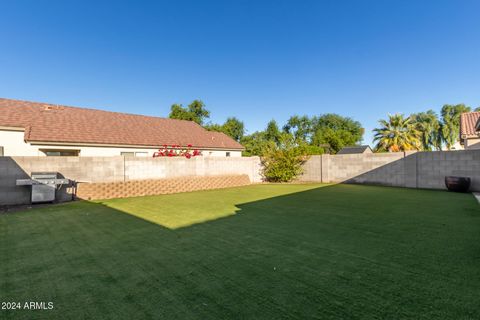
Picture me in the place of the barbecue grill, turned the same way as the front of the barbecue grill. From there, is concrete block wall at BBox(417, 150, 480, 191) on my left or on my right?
on my left

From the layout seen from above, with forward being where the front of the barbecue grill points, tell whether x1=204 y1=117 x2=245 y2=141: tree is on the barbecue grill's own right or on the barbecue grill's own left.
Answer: on the barbecue grill's own left

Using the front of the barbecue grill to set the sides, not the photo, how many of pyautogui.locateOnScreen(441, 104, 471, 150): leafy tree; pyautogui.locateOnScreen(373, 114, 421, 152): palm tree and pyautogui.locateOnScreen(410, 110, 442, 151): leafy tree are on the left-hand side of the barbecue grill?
3

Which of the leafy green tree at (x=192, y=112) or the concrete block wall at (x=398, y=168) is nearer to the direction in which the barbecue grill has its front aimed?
the concrete block wall

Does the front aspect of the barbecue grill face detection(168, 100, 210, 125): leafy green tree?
no

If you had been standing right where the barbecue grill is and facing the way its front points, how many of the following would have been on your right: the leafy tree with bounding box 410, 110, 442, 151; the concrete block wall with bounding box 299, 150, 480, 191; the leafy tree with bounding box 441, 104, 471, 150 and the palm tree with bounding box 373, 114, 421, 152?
0

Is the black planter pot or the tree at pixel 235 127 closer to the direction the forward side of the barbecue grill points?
the black planter pot

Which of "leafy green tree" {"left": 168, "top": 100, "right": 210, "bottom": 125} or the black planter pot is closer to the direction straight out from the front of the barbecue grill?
the black planter pot

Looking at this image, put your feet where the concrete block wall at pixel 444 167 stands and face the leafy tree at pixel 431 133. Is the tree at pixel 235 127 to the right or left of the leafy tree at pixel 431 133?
left

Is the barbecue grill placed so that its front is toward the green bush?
no

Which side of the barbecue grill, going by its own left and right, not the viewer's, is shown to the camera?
front

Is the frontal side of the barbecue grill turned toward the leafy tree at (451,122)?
no
